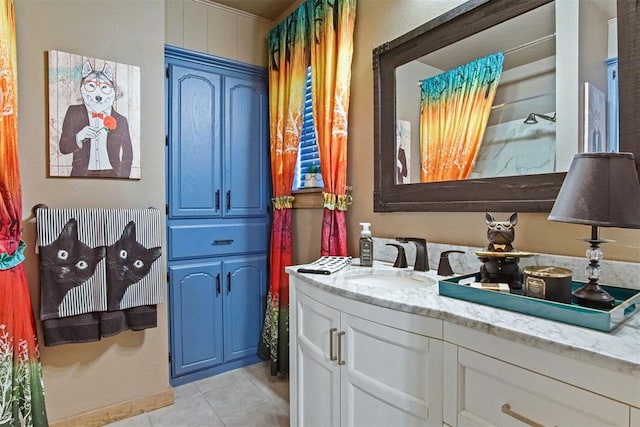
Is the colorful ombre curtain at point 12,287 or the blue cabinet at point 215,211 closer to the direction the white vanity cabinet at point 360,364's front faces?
the colorful ombre curtain

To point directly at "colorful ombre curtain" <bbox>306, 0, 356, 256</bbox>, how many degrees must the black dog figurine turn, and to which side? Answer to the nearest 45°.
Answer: approximately 135° to its right

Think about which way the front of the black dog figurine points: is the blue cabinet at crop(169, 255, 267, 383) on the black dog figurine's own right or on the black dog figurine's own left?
on the black dog figurine's own right

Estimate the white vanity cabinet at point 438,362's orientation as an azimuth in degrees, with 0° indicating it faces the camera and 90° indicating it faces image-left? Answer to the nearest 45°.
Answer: approximately 45°

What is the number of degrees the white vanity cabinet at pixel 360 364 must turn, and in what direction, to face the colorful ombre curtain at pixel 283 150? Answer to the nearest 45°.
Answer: approximately 90° to its right
